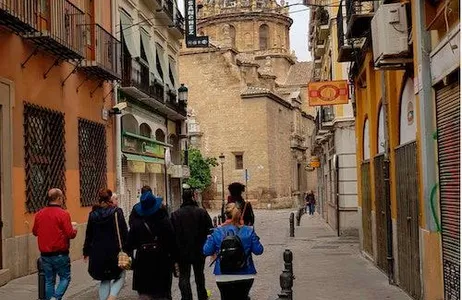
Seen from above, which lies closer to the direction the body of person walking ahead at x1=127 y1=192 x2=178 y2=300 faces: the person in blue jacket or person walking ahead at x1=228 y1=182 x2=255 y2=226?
the person walking ahead

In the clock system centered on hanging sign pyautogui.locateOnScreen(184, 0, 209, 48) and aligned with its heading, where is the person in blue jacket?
The person in blue jacket is roughly at 12 o'clock from the hanging sign.

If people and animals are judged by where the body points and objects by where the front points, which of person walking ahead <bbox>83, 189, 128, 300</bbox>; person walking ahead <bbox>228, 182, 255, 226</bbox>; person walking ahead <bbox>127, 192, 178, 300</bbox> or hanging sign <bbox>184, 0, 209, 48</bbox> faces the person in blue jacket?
the hanging sign

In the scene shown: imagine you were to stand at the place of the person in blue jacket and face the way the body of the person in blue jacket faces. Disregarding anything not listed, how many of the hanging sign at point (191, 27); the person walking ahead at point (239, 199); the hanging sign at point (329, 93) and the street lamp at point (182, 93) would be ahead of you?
4

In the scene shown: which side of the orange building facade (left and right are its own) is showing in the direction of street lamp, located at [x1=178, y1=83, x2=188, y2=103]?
left

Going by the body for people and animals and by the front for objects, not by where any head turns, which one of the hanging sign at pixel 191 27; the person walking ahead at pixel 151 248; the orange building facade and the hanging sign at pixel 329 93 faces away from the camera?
the person walking ahead

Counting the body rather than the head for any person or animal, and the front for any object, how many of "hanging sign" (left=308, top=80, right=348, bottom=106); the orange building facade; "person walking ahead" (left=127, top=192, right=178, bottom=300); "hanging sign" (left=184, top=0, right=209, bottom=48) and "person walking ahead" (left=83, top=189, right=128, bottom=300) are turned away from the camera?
2

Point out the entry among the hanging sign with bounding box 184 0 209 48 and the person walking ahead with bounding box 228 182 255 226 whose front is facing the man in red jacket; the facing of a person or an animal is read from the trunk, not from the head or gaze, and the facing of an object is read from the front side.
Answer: the hanging sign

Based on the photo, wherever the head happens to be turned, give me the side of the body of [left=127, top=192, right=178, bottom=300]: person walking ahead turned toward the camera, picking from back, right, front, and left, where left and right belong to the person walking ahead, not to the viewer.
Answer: back

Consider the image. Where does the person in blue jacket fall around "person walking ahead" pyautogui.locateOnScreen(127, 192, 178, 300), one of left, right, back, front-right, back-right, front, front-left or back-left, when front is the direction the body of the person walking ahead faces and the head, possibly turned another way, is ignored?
back-right

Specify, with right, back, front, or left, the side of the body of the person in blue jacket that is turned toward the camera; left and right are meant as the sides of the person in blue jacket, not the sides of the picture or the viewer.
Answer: back

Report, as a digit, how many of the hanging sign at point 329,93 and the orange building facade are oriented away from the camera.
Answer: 0

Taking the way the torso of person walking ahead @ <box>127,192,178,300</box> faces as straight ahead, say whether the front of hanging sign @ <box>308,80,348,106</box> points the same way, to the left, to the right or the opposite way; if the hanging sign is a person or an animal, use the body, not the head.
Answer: the opposite way

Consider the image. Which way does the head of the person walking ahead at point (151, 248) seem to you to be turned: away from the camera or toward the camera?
away from the camera

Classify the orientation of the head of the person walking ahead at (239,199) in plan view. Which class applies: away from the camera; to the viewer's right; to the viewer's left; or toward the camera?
away from the camera

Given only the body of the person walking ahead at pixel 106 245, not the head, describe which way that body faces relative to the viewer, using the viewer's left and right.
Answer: facing away from the viewer

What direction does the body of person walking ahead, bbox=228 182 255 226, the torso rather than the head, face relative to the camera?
away from the camera
